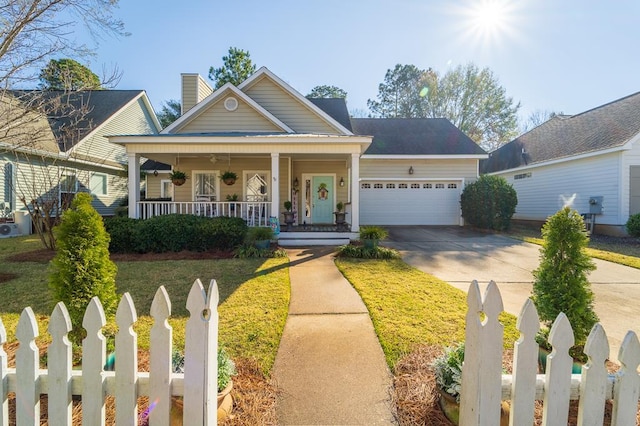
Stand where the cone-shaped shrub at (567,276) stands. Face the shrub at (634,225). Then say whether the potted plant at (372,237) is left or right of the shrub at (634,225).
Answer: left

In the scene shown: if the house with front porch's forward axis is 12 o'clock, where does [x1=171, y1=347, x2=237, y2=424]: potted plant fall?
The potted plant is roughly at 12 o'clock from the house with front porch.

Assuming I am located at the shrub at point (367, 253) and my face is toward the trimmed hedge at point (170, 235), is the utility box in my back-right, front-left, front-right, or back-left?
back-right

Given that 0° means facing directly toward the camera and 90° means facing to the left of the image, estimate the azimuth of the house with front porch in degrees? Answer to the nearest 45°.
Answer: approximately 0°

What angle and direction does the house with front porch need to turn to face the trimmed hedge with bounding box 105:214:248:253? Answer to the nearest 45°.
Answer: approximately 45° to its right

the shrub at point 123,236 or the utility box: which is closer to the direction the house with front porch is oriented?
the shrub

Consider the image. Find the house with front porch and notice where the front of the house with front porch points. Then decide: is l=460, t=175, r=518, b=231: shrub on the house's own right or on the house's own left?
on the house's own left

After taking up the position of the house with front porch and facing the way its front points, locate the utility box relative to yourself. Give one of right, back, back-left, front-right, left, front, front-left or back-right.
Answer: left
